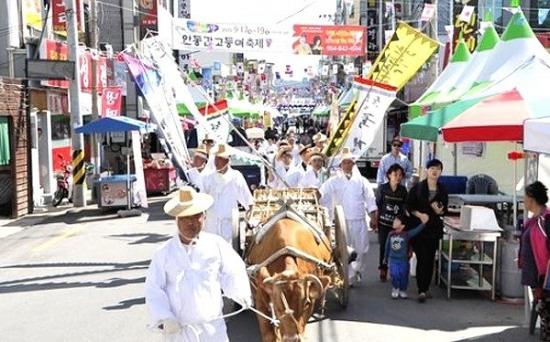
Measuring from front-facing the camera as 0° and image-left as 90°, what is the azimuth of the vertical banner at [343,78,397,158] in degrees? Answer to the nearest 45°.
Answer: approximately 0°

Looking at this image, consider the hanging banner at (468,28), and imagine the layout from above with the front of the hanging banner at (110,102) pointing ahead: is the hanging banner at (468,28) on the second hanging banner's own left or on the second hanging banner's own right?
on the second hanging banner's own left

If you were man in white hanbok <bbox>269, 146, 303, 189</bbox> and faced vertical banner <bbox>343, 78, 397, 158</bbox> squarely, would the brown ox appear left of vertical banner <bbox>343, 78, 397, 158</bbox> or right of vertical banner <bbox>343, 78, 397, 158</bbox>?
right

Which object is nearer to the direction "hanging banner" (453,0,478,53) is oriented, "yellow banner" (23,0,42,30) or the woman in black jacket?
the woman in black jacket

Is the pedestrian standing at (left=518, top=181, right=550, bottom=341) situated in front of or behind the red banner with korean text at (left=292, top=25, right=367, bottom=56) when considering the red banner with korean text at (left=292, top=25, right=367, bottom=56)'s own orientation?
in front

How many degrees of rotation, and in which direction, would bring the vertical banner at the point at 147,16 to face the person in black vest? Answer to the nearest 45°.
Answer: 0° — it already faces them

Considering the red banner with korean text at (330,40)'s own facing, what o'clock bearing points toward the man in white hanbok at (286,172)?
The man in white hanbok is roughly at 12 o'clock from the red banner with korean text.

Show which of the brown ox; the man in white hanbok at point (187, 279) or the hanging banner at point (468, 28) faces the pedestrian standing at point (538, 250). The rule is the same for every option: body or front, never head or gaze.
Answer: the hanging banner
